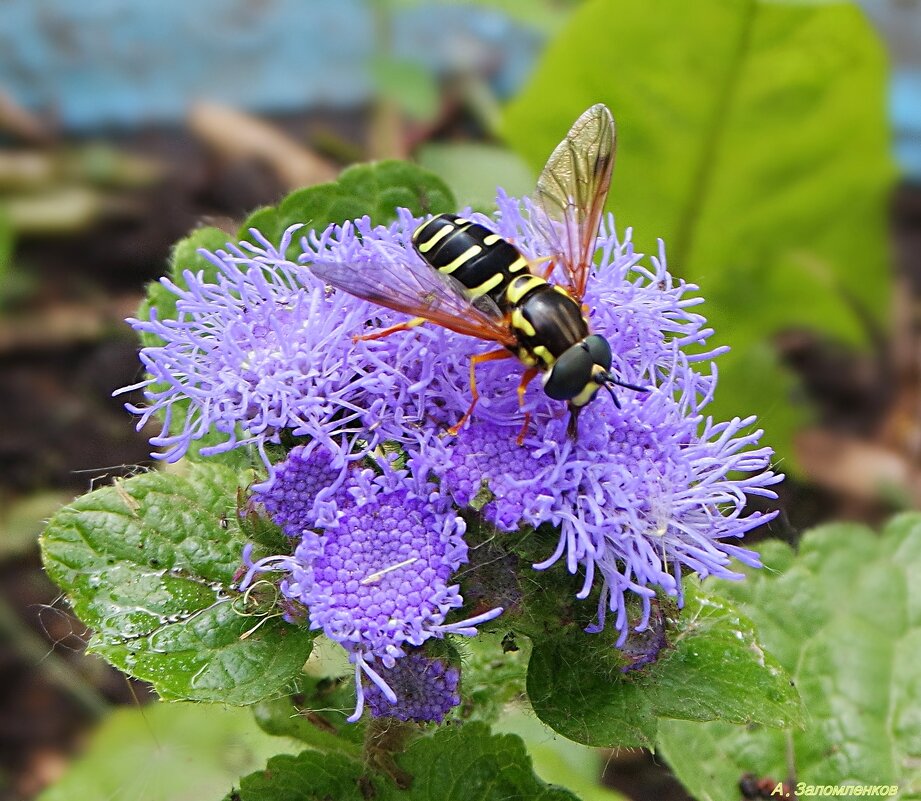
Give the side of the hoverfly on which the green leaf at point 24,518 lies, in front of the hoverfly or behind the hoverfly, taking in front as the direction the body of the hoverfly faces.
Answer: behind

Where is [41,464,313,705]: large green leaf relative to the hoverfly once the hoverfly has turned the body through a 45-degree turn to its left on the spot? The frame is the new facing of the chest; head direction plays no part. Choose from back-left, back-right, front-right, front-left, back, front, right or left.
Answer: back

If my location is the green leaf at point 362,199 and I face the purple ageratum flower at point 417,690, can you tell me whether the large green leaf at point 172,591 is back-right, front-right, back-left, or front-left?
front-right

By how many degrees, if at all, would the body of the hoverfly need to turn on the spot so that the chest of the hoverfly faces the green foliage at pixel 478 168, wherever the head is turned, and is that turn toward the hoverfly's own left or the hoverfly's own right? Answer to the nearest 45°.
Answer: approximately 135° to the hoverfly's own left

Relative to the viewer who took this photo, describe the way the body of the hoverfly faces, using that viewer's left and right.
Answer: facing the viewer and to the right of the viewer
